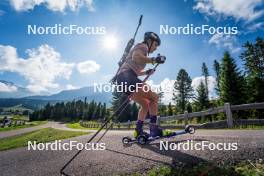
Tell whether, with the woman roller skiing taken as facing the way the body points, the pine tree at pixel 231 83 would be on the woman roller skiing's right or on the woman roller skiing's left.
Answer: on the woman roller skiing's left

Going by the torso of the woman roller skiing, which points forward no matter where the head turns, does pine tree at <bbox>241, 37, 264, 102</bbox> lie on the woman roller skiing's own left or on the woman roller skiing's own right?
on the woman roller skiing's own left

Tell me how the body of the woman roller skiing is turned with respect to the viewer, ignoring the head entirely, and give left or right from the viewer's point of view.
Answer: facing to the right of the viewer
